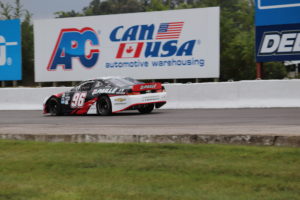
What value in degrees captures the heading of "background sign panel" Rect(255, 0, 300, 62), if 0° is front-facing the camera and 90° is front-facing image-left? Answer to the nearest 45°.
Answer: approximately 0°

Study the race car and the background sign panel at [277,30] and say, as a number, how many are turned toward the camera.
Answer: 1

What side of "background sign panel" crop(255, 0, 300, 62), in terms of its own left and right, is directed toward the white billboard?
right
